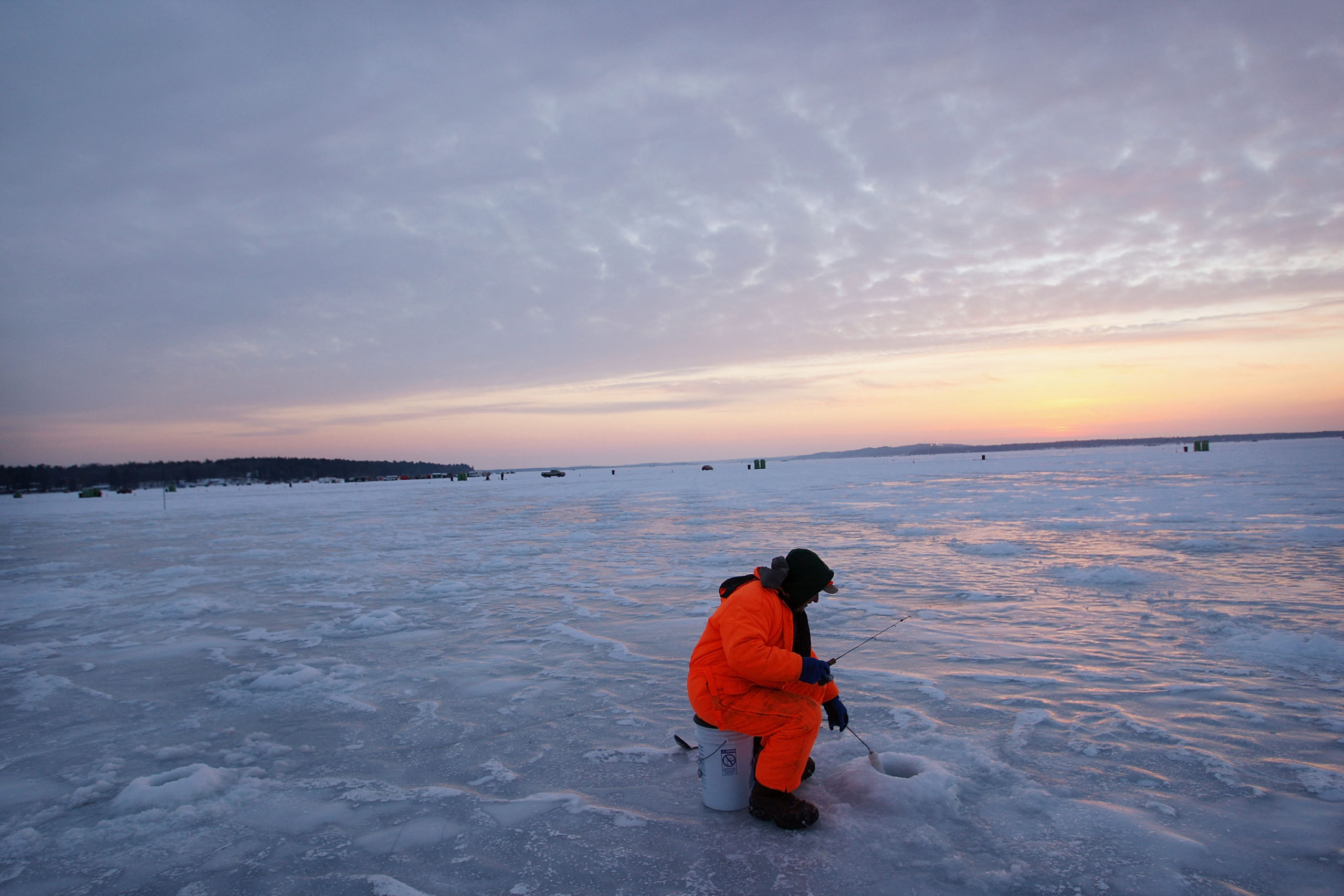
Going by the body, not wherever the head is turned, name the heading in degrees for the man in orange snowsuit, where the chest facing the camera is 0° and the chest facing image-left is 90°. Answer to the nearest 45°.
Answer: approximately 270°

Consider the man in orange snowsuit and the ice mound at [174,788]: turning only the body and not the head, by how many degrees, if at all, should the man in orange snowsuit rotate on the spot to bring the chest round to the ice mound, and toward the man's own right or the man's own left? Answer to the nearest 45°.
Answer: approximately 180°

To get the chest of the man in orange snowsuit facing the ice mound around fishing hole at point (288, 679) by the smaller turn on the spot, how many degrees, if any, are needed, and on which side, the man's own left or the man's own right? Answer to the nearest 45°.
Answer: approximately 135° to the man's own left

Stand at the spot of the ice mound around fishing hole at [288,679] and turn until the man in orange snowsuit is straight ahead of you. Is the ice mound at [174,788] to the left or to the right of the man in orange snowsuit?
right

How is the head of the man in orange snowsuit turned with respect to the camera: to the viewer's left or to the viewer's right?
to the viewer's right
